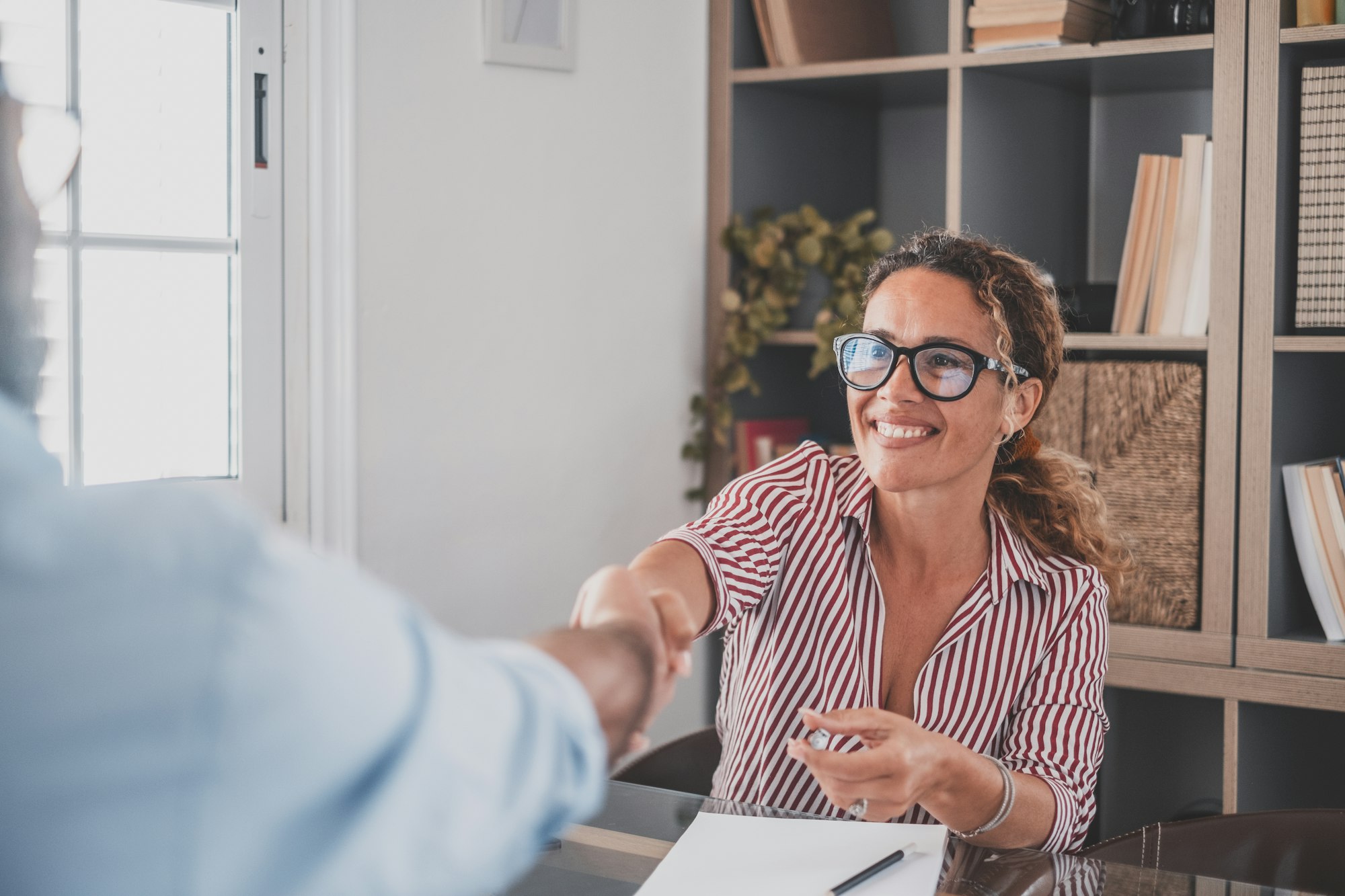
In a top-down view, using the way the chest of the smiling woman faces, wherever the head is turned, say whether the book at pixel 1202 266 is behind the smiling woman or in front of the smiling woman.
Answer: behind

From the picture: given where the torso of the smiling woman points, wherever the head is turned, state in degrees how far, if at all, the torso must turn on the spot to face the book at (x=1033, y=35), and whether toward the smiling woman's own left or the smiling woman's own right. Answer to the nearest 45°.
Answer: approximately 135° to the smiling woman's own right

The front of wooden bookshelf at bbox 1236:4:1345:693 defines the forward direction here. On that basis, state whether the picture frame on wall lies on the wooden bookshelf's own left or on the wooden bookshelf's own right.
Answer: on the wooden bookshelf's own right

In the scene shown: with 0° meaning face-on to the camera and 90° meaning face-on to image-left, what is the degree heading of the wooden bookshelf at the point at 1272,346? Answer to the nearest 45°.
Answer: approximately 0°

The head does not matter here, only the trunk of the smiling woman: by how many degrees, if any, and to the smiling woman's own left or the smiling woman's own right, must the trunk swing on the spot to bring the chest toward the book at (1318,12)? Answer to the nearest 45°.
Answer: approximately 180°
